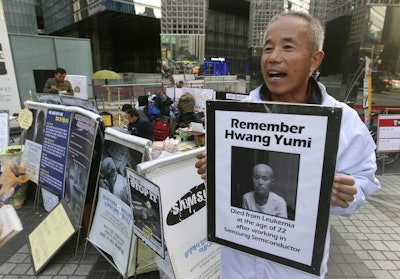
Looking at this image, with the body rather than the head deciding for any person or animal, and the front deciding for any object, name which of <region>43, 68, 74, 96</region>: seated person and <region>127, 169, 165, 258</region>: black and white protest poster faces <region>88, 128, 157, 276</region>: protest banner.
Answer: the seated person

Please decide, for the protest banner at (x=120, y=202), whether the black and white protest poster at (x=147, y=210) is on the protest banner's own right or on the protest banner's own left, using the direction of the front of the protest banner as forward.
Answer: on the protest banner's own left

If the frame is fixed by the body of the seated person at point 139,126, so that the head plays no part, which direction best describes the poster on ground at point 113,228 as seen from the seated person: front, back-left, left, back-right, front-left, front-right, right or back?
left

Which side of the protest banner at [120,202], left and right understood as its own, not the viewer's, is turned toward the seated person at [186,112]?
back

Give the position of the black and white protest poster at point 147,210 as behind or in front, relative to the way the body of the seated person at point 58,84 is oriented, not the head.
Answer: in front

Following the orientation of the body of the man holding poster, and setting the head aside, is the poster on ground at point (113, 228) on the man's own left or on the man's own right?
on the man's own right

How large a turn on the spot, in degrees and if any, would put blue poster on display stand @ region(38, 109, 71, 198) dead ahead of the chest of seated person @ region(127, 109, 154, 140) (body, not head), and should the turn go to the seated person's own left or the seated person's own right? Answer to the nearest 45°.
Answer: approximately 45° to the seated person's own left

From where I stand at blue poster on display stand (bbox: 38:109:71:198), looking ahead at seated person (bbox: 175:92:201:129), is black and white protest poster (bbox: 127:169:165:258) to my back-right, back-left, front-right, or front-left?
back-right

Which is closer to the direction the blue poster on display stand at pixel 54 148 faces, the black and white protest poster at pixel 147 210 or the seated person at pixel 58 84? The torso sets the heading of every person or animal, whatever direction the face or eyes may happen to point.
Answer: the black and white protest poster

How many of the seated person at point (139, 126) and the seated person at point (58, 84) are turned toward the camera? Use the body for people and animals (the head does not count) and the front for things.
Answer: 1

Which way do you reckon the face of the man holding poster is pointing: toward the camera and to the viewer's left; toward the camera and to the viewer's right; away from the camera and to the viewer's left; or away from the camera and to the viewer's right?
toward the camera and to the viewer's left
